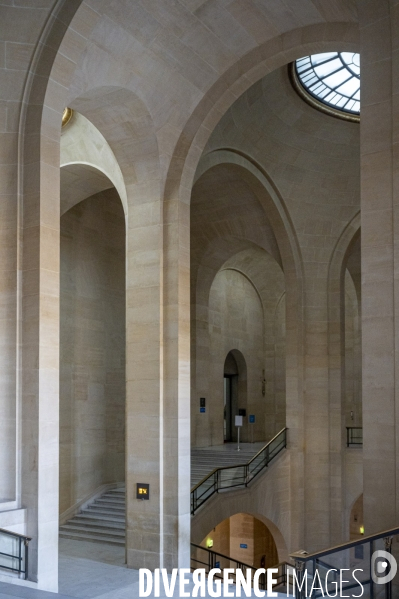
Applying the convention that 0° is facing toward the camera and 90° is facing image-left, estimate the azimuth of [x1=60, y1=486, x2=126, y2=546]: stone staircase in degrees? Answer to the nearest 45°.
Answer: approximately 45°

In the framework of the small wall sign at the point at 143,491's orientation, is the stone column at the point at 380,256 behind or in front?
in front

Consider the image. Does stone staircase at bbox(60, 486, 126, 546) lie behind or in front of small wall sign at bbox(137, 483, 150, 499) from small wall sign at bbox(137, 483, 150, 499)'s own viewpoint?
behind

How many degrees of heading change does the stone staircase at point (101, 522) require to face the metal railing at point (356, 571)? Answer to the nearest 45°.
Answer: approximately 45° to its left

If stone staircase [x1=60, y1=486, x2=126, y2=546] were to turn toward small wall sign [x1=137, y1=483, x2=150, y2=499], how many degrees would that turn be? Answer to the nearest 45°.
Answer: approximately 45° to its left

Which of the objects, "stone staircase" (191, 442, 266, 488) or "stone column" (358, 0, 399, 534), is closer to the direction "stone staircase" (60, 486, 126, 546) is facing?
the stone column

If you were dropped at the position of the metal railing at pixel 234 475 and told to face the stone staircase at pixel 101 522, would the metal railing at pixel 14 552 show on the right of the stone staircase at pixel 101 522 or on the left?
left

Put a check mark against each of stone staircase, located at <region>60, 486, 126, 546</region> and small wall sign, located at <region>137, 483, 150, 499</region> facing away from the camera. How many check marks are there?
0
